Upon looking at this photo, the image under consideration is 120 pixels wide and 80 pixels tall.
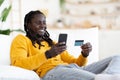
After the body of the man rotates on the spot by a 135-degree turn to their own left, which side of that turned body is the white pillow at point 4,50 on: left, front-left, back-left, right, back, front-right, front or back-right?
front-left

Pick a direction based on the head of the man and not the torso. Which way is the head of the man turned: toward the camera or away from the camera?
toward the camera

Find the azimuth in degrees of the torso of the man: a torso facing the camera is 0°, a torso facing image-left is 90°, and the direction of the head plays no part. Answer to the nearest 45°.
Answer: approximately 315°

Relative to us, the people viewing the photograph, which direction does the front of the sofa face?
facing the viewer

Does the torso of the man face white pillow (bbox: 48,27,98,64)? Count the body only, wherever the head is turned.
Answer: no
